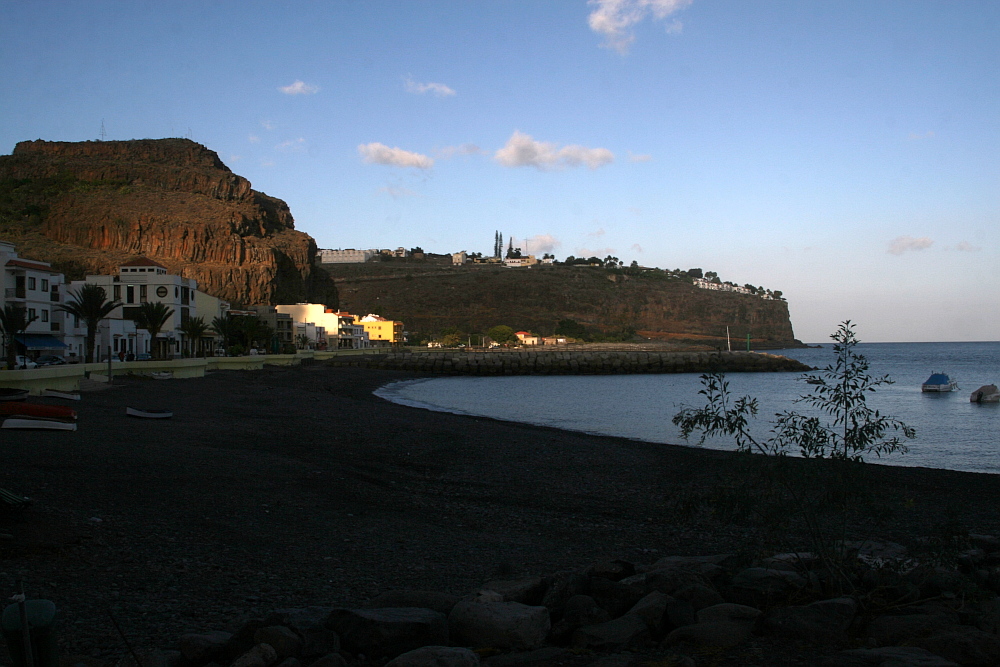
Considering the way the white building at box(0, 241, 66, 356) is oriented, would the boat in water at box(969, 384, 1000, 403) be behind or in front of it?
in front

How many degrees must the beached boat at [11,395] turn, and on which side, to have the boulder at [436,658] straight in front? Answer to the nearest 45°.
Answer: approximately 90° to its right

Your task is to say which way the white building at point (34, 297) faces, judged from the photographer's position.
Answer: facing the viewer and to the right of the viewer

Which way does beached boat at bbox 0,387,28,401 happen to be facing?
to the viewer's right

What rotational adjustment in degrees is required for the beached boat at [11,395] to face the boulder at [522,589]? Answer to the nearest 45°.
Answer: approximately 90° to its right

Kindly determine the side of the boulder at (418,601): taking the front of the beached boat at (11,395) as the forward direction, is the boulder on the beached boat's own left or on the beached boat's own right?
on the beached boat's own right

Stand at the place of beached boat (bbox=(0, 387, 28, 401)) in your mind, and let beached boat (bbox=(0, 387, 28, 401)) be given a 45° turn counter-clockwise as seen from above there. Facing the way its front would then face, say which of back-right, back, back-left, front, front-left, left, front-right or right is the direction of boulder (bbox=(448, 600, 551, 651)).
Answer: back-right

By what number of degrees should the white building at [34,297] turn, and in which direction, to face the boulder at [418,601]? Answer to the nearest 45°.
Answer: approximately 45° to its right
